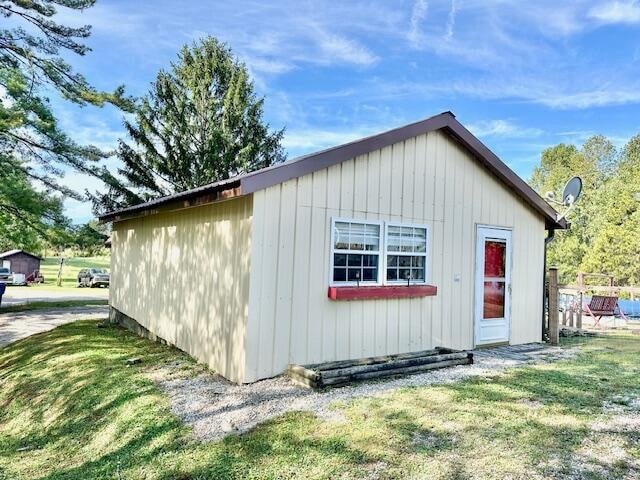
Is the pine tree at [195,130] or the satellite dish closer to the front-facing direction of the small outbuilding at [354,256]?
the satellite dish

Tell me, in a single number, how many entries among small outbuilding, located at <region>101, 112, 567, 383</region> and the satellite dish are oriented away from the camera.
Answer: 0

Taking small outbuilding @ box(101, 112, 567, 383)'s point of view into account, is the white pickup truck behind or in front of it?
behind

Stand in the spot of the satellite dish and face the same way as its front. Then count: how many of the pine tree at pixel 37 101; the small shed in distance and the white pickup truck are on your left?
0

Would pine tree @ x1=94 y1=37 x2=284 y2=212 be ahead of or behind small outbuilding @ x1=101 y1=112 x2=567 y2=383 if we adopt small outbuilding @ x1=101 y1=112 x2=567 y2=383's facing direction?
behind

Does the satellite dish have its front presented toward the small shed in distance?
no

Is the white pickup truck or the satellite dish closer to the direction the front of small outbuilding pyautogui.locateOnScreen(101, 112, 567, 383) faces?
the satellite dish

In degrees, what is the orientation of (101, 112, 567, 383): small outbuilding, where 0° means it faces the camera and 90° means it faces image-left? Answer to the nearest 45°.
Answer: approximately 315°
